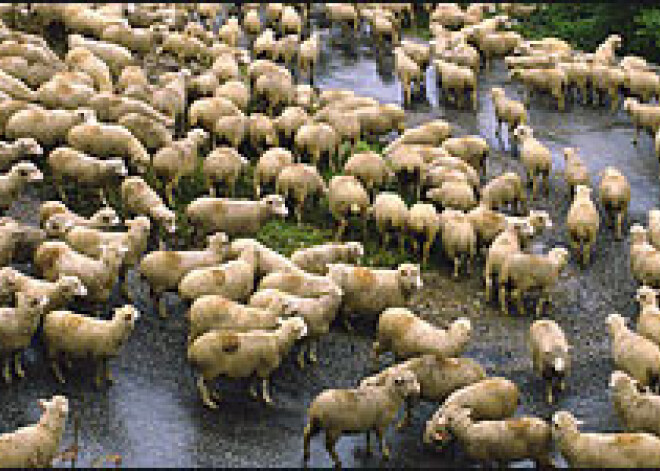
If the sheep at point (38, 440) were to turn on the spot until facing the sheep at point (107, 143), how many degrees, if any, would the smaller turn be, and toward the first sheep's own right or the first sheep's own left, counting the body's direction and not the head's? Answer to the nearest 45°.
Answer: approximately 90° to the first sheep's own left

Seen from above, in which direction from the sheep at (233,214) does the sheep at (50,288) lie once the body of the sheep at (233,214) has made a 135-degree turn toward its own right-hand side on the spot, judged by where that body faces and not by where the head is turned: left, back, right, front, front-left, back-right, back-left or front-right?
front

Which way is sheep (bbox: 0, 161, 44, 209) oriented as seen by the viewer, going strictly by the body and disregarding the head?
to the viewer's right

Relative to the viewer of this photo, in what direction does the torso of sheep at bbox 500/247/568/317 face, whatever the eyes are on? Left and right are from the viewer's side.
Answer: facing to the right of the viewer

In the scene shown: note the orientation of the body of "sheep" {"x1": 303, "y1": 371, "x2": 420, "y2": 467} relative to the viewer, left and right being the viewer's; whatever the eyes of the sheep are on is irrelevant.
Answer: facing to the right of the viewer

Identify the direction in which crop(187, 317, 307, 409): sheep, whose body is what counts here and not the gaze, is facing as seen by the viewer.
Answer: to the viewer's right

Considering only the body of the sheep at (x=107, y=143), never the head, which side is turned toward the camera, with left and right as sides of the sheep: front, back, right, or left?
right

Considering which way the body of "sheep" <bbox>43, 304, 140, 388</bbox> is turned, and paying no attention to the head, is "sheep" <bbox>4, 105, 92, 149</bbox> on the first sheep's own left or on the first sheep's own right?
on the first sheep's own left

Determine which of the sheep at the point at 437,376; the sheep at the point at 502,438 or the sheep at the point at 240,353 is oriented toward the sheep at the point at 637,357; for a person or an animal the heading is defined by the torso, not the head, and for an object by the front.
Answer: the sheep at the point at 240,353

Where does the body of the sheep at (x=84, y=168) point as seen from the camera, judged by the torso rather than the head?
to the viewer's right

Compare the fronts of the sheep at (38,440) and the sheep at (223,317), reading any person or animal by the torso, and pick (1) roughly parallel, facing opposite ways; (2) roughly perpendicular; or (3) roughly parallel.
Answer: roughly parallel

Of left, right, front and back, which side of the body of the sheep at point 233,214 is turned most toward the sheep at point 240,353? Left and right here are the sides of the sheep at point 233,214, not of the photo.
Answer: right

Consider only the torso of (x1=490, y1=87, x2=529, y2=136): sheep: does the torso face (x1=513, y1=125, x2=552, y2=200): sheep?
no

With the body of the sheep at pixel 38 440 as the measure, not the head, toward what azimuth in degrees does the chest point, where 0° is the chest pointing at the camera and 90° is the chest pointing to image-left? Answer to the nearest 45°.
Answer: approximately 270°

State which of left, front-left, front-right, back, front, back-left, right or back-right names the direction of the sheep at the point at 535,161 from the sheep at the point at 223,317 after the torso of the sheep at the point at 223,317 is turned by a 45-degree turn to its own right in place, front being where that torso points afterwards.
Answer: left

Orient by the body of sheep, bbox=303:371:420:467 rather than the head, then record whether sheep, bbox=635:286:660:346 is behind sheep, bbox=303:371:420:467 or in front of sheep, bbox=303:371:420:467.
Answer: in front

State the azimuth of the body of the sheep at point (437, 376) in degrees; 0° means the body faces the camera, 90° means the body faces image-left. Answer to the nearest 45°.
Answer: approximately 90°
